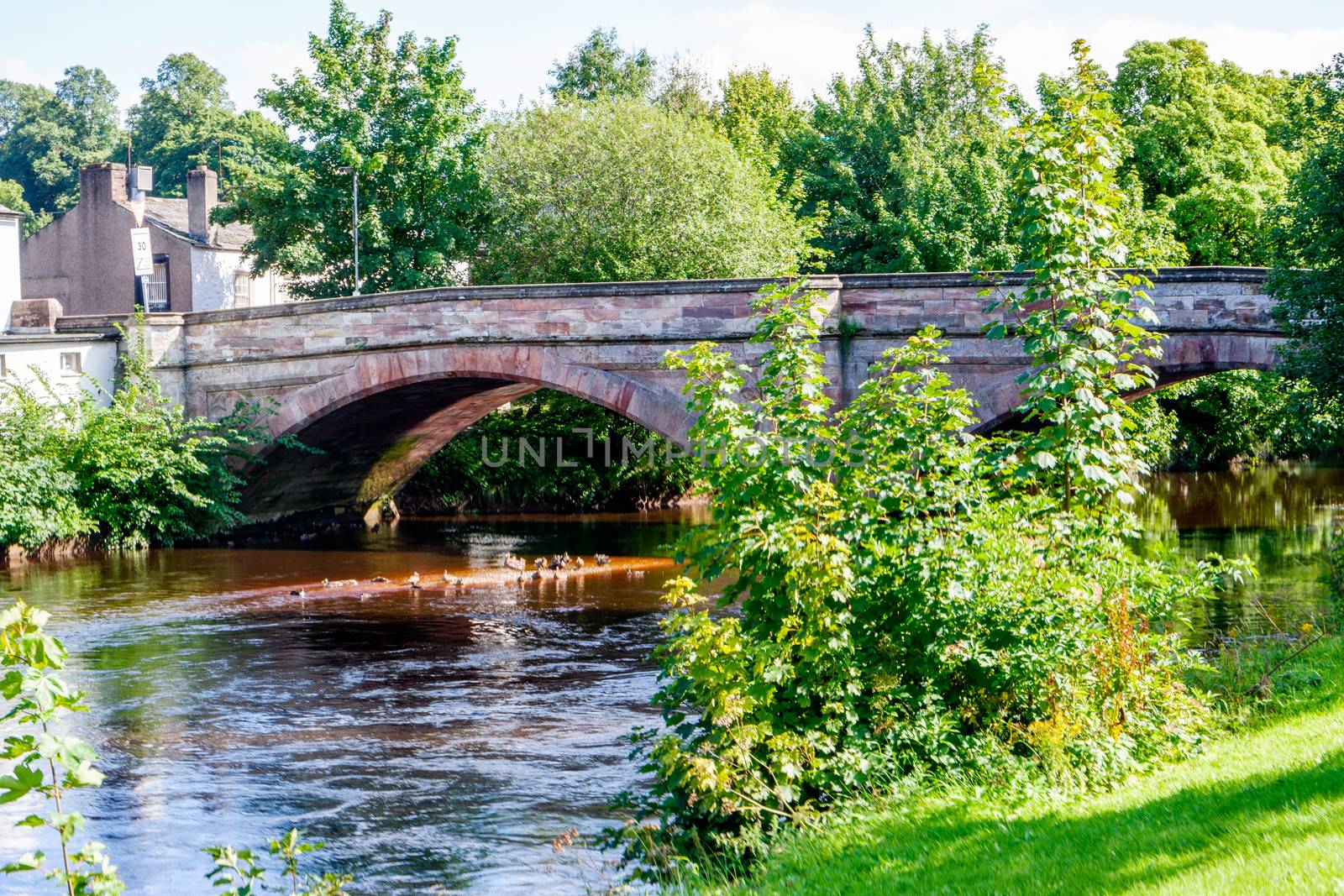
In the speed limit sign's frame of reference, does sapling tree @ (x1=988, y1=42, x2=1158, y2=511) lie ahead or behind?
ahead

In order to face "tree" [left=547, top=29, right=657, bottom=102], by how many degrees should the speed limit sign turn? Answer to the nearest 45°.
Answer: approximately 135° to its left

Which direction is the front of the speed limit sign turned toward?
toward the camera

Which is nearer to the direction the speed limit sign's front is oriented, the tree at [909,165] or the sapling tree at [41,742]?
the sapling tree

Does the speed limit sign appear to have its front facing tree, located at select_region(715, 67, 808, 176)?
no

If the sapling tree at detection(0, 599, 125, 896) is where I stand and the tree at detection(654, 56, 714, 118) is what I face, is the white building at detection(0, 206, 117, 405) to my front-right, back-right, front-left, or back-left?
front-left

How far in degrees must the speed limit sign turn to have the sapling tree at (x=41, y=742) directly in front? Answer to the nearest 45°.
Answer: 0° — it already faces it

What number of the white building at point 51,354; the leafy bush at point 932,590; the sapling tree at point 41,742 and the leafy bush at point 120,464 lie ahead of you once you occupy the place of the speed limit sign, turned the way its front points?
4

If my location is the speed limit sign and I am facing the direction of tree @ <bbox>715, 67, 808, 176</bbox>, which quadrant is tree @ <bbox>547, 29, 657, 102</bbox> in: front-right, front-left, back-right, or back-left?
front-left

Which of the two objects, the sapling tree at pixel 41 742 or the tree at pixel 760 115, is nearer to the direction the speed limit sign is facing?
the sapling tree

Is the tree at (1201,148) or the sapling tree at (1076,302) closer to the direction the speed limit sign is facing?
the sapling tree

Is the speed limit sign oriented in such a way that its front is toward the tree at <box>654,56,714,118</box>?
no

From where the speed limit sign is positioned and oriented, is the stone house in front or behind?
behind

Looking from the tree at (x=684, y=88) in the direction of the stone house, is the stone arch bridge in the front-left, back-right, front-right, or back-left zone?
front-left

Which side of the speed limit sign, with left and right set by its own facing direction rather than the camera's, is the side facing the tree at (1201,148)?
left

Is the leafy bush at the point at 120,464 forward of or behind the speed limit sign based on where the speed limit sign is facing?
forward

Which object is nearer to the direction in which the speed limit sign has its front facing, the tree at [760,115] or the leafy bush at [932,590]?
the leafy bush
